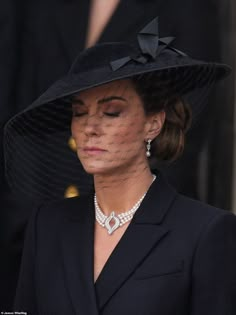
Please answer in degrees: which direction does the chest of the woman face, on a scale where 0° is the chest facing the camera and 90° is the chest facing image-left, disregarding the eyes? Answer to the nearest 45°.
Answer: approximately 45°
